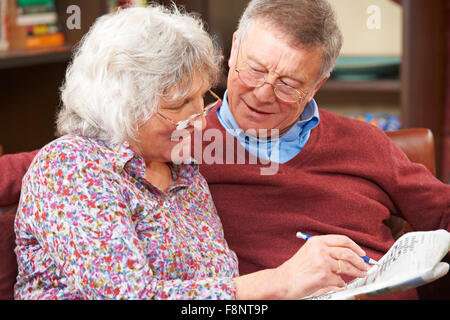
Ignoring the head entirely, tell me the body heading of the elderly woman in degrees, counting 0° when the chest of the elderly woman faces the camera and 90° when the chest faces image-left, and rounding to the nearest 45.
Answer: approximately 315°

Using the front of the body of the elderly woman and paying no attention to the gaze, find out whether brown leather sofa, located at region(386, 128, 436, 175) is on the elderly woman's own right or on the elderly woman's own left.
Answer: on the elderly woman's own left

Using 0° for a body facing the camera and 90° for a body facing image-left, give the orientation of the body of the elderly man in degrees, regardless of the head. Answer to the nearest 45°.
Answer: approximately 45°

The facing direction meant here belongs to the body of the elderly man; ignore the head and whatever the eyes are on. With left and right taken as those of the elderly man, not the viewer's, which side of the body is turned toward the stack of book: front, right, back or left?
right

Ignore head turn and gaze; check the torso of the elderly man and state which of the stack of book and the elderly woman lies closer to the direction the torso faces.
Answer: the elderly woman

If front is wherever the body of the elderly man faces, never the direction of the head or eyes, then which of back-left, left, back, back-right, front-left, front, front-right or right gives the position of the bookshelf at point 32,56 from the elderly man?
right

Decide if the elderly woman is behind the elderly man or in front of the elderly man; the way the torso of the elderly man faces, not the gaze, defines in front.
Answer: in front

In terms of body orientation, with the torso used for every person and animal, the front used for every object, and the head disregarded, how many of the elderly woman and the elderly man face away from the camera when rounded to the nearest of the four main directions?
0

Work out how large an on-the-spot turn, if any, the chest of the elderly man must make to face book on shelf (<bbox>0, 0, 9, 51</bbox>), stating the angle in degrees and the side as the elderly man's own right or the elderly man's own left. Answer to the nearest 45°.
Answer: approximately 90° to the elderly man's own right
